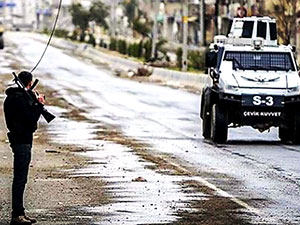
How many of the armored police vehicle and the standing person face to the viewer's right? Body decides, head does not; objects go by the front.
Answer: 1

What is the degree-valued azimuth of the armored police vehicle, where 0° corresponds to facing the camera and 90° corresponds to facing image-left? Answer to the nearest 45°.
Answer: approximately 0°

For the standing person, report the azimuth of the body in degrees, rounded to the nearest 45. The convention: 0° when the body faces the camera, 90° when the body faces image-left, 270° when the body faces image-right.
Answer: approximately 270°

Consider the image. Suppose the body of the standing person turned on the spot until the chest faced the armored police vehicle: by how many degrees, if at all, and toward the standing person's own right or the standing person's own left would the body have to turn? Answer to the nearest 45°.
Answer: approximately 45° to the standing person's own left

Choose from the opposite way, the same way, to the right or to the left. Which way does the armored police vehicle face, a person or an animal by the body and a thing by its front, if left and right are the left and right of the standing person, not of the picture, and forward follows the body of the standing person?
to the right

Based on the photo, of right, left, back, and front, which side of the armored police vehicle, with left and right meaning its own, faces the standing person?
front
